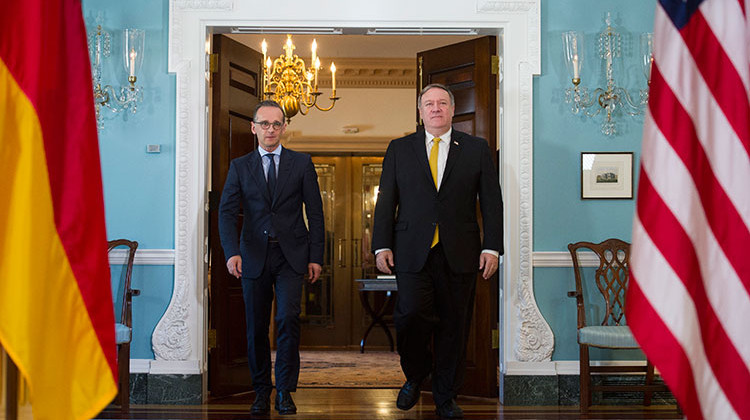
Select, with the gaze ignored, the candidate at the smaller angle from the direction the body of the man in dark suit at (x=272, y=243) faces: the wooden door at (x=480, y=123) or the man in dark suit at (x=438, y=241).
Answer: the man in dark suit

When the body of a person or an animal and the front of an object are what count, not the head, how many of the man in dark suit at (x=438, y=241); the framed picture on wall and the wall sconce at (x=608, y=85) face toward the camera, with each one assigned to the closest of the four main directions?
3

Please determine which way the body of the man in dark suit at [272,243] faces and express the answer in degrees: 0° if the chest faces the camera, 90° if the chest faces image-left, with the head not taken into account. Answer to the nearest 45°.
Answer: approximately 0°

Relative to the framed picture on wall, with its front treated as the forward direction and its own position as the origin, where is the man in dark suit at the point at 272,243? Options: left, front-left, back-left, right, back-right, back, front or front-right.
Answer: front-right
